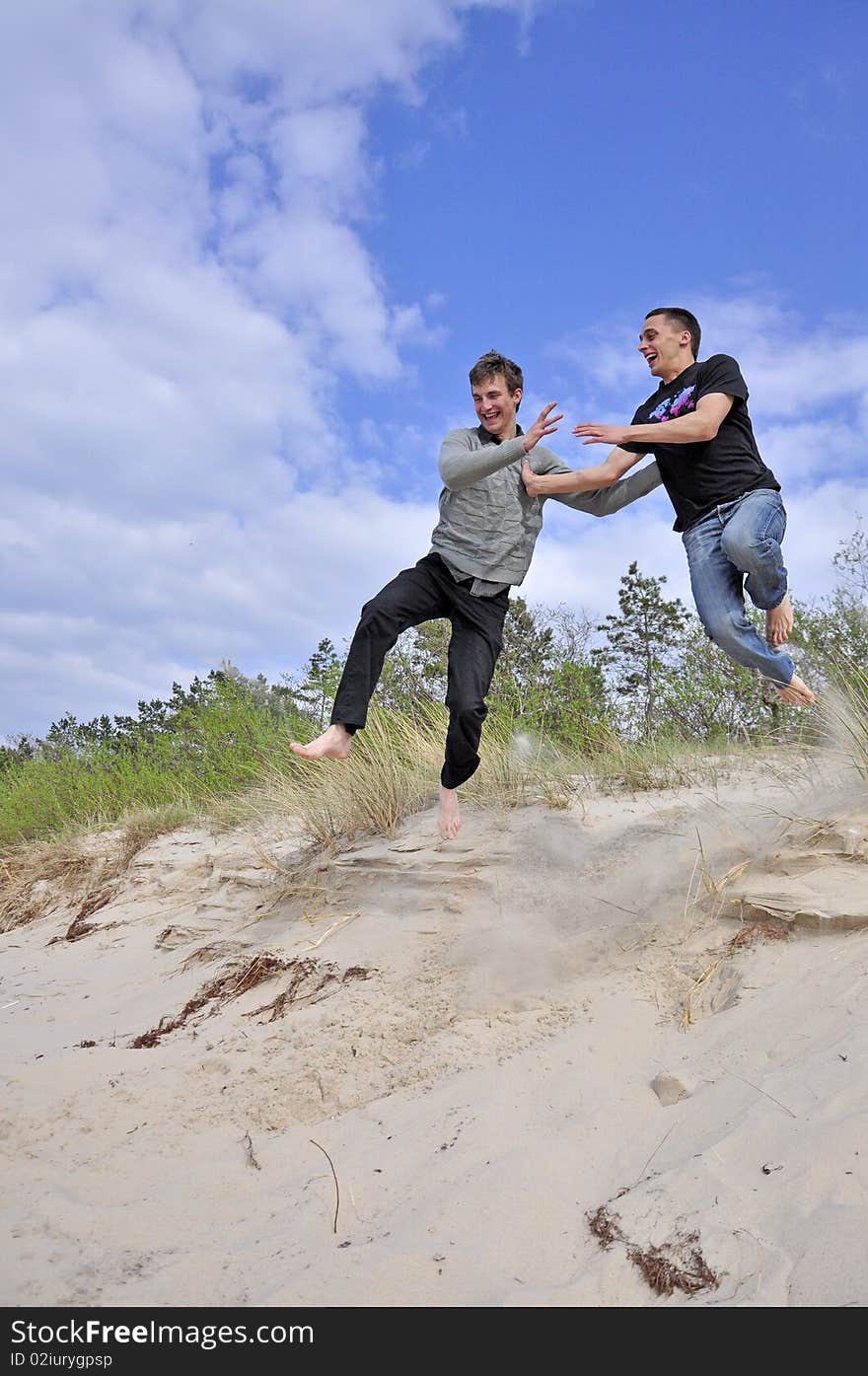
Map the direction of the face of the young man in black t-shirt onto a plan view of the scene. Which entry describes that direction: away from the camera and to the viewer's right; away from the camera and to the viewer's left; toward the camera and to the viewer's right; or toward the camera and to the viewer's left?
toward the camera and to the viewer's left

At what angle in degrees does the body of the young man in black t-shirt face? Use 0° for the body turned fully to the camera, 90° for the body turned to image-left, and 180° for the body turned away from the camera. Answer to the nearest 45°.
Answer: approximately 45°

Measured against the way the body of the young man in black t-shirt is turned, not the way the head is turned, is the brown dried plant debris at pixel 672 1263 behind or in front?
in front

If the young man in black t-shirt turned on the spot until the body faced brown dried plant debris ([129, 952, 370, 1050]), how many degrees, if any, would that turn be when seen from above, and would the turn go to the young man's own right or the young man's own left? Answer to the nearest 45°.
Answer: approximately 45° to the young man's own right

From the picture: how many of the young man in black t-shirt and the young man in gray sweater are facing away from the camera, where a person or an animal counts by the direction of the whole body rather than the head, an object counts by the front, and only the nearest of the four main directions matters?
0

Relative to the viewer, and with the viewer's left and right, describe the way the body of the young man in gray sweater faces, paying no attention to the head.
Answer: facing the viewer
